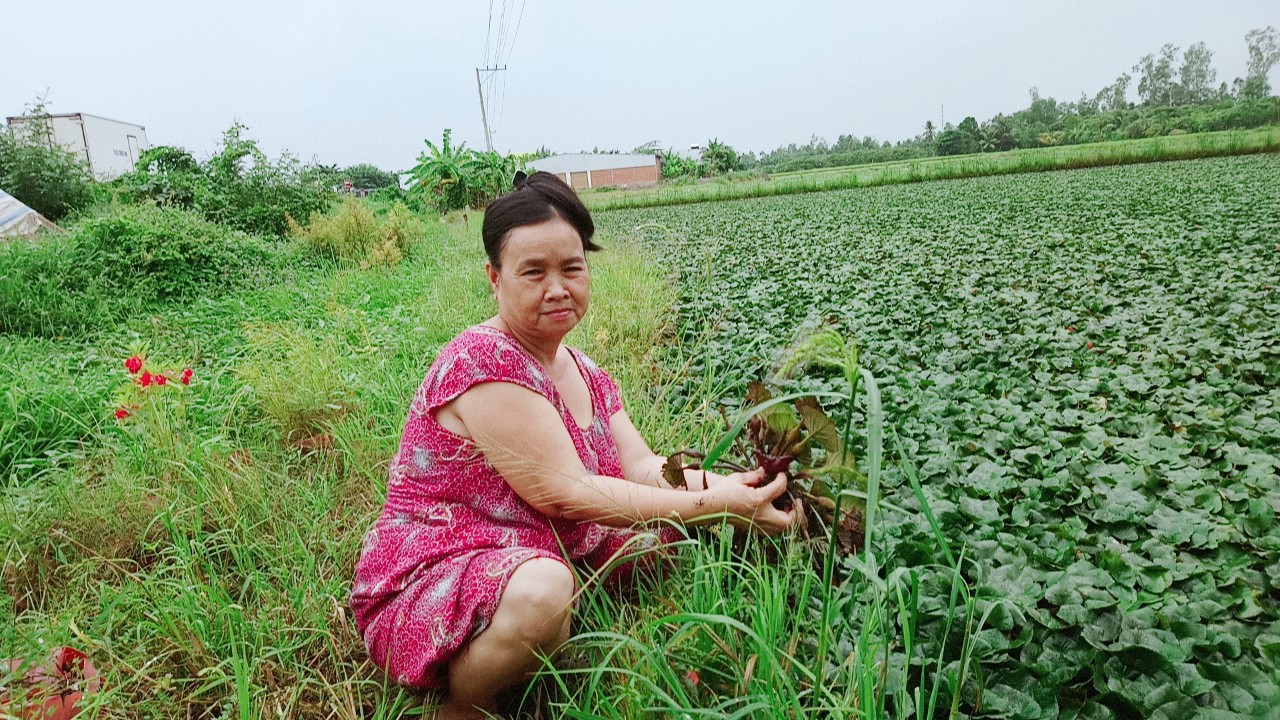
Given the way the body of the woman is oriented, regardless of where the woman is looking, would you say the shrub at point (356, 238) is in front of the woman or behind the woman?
behind

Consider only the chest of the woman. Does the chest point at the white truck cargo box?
no

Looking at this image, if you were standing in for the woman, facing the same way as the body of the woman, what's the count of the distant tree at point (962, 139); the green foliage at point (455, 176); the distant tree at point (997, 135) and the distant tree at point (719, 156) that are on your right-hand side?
0

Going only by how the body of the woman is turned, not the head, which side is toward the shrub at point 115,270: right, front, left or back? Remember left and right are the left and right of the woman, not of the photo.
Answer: back

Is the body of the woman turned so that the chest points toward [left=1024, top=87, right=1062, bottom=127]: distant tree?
no

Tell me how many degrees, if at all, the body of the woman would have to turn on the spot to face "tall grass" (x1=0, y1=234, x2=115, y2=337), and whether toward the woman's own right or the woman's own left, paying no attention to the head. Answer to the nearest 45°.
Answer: approximately 180°

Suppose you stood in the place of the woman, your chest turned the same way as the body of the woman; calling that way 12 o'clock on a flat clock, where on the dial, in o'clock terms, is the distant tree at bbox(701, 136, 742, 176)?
The distant tree is roughly at 8 o'clock from the woman.

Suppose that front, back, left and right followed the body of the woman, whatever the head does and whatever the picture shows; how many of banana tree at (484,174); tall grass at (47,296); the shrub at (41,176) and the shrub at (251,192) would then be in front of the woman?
0

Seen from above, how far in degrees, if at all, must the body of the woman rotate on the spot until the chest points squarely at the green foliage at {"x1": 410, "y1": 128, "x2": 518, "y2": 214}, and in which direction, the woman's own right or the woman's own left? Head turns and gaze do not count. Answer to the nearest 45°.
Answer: approximately 135° to the woman's own left

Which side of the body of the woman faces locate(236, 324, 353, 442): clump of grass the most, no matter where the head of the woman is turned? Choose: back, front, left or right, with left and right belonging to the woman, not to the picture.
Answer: back

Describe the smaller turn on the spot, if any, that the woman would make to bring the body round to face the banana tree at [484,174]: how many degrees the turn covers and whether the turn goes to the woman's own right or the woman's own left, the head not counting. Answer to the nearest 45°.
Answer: approximately 135° to the woman's own left

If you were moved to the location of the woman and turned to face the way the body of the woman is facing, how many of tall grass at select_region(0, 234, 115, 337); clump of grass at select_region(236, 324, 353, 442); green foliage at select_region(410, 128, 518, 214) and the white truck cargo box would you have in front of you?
0

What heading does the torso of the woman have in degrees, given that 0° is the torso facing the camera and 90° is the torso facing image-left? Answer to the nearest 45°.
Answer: approximately 315°

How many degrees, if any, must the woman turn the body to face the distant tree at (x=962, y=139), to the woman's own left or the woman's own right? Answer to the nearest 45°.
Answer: approximately 90° to the woman's own left

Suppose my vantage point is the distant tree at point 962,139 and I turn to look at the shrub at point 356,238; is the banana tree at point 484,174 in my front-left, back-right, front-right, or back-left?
front-right
